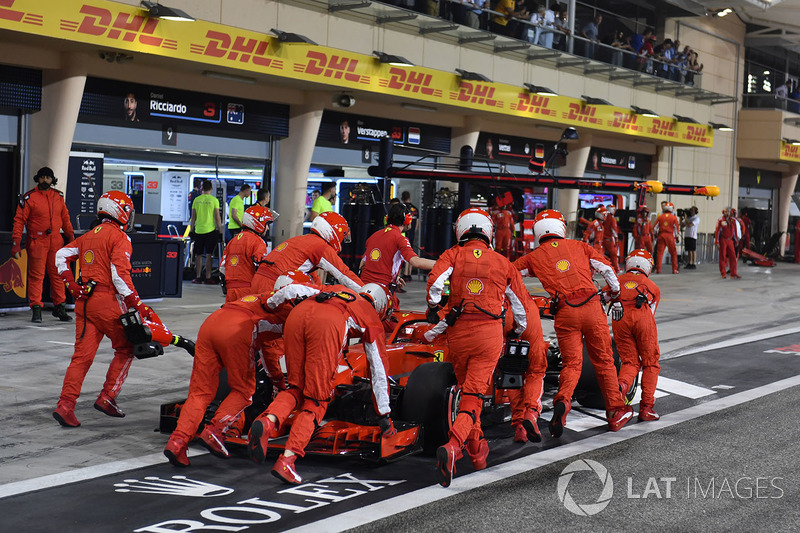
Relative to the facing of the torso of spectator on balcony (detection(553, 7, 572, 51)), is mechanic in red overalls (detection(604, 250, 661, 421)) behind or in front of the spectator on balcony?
in front

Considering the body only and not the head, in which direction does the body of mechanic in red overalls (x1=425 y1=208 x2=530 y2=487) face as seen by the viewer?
away from the camera

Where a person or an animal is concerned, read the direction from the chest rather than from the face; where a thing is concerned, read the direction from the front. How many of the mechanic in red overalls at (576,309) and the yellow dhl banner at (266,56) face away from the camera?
1

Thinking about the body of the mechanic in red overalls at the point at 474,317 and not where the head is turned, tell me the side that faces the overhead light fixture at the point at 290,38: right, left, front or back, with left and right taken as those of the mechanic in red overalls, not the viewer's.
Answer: front

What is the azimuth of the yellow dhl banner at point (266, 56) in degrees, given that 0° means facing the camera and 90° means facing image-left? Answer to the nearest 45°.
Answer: approximately 315°

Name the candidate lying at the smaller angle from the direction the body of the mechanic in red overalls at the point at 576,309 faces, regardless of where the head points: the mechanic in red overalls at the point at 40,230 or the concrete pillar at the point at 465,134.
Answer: the concrete pillar

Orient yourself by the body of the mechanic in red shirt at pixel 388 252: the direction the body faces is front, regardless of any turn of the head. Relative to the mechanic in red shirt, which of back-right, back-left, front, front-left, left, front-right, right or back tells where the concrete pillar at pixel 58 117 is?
left

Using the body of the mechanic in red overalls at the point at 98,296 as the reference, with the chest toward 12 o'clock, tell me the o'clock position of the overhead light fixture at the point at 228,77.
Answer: The overhead light fixture is roughly at 11 o'clock from the mechanic in red overalls.

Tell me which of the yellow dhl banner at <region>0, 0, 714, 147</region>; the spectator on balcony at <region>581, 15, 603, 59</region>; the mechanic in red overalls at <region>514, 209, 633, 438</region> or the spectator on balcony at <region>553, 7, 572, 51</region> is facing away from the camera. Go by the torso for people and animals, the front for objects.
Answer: the mechanic in red overalls

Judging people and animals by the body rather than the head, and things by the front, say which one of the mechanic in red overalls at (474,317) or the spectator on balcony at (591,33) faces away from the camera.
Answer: the mechanic in red overalls

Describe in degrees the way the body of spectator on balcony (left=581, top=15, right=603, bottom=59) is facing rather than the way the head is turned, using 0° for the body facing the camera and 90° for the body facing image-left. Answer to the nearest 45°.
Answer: approximately 315°

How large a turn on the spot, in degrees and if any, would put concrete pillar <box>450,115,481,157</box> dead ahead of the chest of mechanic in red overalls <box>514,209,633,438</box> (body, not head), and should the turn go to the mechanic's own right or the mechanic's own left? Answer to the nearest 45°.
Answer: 0° — they already face it

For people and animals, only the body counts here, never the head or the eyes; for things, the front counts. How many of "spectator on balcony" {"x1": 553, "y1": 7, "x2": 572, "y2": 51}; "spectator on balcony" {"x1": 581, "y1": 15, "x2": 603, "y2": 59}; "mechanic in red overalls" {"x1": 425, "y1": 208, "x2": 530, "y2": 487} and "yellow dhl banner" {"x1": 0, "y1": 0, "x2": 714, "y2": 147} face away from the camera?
1

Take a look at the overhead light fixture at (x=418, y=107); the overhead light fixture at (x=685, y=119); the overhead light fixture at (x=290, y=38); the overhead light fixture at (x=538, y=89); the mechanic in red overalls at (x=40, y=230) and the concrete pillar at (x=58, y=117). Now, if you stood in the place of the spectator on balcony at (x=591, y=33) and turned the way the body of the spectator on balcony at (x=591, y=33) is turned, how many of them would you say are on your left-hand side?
1

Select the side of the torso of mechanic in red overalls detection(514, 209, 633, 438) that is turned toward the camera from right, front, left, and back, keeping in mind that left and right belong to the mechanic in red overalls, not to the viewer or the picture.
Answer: back

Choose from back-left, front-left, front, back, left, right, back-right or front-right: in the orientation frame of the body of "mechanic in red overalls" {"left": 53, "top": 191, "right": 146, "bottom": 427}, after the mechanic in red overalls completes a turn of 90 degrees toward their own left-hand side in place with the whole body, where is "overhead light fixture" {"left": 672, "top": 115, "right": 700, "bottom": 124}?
right
